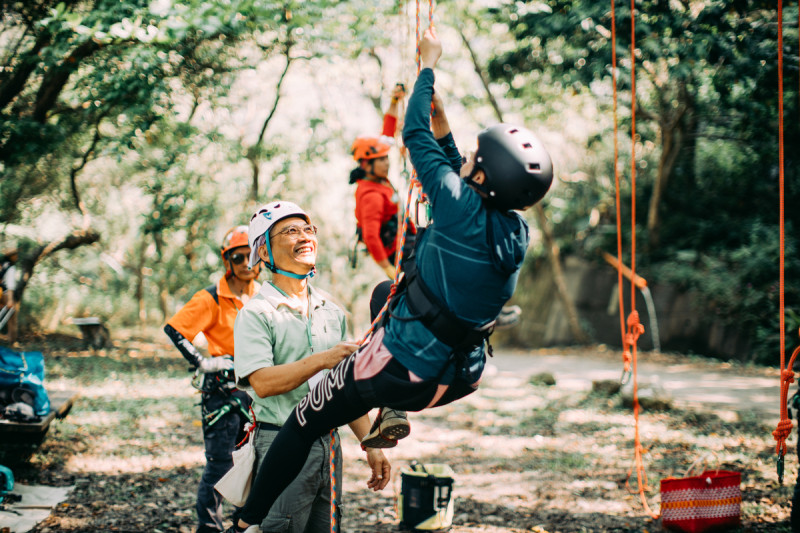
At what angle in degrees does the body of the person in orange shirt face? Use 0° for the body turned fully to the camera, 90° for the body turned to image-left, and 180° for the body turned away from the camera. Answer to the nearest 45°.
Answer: approximately 315°

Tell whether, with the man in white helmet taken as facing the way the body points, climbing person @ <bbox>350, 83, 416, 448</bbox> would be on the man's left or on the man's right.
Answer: on the man's left

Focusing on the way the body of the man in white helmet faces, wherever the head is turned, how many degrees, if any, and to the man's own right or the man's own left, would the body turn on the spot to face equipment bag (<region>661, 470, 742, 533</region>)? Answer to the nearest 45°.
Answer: approximately 90° to the man's own left

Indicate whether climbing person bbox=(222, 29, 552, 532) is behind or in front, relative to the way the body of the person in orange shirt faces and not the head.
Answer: in front

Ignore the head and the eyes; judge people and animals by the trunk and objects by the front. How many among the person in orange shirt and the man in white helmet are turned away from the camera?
0

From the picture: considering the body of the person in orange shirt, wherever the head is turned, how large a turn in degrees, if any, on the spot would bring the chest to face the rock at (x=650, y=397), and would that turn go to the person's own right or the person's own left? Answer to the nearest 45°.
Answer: approximately 90° to the person's own left

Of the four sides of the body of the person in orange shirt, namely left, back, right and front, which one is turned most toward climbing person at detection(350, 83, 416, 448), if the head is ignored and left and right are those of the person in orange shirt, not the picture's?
left

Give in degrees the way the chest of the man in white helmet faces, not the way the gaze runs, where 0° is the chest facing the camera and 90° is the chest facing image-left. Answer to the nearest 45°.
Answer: approximately 315°

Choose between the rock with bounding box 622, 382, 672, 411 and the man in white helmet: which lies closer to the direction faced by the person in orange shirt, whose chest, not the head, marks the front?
the man in white helmet

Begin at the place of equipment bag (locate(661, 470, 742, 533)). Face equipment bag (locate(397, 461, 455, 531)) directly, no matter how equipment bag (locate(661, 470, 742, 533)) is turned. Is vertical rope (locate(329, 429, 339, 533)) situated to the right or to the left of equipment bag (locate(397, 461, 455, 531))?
left
